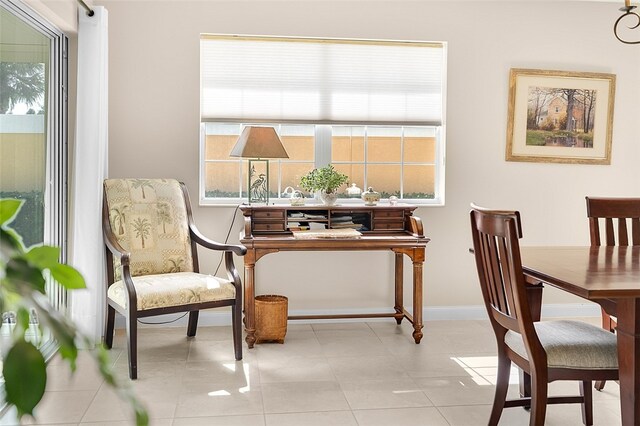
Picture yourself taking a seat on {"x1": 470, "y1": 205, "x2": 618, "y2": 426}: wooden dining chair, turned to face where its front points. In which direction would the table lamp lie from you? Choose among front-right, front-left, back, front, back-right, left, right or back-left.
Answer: left

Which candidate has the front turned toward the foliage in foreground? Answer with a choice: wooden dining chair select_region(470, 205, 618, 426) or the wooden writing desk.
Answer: the wooden writing desk

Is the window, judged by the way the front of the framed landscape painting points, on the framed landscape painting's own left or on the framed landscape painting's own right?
on the framed landscape painting's own right

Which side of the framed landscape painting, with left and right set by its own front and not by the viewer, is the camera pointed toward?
front

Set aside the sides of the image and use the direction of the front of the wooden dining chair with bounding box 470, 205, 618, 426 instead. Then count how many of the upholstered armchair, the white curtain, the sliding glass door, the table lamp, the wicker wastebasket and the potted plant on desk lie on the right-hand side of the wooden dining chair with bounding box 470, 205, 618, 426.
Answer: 0

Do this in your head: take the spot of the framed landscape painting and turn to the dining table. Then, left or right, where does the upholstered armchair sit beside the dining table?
right

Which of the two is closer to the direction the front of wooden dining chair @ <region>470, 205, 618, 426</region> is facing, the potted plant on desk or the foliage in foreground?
the potted plant on desk

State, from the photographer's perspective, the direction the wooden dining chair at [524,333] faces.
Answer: facing away from the viewer and to the right of the viewer

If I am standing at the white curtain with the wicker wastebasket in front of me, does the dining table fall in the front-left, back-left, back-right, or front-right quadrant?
front-right

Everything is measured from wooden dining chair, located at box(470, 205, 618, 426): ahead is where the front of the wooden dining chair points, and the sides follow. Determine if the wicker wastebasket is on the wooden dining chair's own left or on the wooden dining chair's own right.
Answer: on the wooden dining chair's own left

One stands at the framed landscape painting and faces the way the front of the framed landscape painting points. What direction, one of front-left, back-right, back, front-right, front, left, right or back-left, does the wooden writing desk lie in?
front-right

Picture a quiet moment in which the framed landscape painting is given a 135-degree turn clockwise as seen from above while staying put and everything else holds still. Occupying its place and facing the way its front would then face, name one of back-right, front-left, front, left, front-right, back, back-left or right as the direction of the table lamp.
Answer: left

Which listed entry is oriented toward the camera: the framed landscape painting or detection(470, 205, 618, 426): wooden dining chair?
the framed landscape painting

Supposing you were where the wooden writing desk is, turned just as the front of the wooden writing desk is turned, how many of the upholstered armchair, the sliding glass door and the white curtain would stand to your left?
0

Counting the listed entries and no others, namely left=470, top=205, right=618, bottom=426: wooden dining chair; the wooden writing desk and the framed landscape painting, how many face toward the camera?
2

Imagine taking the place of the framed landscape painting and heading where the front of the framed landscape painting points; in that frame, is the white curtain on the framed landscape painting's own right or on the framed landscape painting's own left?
on the framed landscape painting's own right

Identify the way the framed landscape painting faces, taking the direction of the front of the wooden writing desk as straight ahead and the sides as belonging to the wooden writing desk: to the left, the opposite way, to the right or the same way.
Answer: the same way

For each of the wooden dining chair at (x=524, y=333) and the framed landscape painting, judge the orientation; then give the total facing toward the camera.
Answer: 1

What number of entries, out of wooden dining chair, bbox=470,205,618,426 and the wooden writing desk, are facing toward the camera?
1

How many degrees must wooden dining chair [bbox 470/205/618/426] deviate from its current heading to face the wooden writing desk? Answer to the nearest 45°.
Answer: approximately 90° to its left

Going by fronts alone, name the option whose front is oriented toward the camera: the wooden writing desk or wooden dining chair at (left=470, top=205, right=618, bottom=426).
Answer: the wooden writing desk

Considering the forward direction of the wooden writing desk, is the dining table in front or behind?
in front
